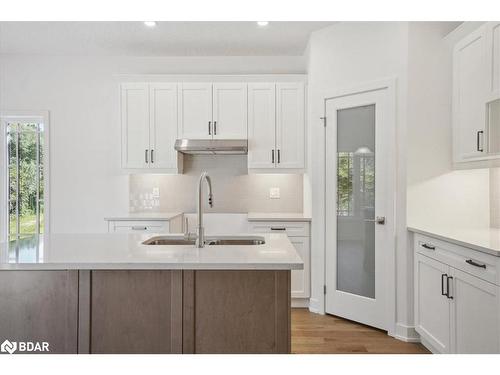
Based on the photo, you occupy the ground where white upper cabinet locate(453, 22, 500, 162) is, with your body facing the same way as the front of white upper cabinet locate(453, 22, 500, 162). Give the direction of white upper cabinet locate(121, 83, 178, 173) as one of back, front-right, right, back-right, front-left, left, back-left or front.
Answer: front-right

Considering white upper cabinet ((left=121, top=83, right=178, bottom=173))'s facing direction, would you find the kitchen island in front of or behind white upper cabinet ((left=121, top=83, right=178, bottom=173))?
in front

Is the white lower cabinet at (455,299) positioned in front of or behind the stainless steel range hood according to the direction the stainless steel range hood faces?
in front

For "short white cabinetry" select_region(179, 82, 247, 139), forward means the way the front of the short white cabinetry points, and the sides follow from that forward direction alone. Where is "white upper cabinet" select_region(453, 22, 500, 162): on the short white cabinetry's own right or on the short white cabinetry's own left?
on the short white cabinetry's own left

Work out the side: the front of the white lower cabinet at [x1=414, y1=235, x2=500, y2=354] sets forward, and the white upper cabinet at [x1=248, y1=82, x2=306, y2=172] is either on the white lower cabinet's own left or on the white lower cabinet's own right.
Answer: on the white lower cabinet's own right

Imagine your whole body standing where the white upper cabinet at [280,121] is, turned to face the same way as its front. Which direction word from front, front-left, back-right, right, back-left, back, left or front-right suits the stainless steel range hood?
right

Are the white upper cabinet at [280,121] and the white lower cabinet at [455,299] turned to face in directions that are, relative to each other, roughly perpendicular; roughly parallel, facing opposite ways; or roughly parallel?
roughly perpendicular

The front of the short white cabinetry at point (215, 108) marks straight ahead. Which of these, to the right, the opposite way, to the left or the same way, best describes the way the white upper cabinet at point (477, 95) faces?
to the right

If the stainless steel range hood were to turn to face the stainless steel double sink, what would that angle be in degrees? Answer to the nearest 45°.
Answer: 0° — it already faces it

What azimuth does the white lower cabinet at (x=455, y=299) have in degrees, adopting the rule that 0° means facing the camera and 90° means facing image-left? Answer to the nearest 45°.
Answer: approximately 45°

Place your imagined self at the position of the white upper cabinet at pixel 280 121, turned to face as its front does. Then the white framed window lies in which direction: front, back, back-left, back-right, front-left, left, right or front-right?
right

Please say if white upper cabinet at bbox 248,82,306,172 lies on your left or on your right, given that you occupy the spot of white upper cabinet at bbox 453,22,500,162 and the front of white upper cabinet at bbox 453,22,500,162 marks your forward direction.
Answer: on your right

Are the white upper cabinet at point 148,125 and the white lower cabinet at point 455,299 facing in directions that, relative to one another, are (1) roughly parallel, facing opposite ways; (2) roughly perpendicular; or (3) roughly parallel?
roughly perpendicular
